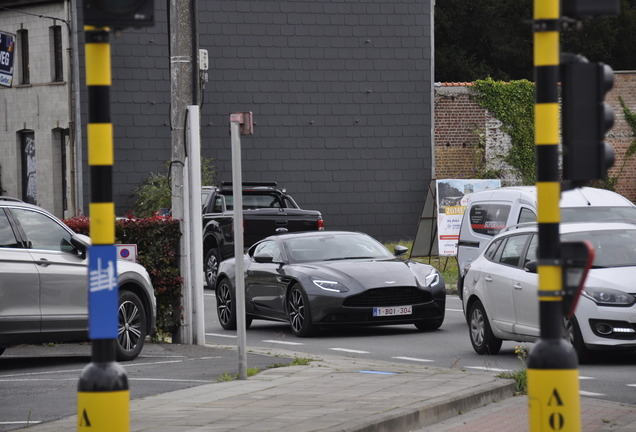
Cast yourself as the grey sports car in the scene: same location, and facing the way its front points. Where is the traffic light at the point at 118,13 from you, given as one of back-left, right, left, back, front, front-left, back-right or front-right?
front-right

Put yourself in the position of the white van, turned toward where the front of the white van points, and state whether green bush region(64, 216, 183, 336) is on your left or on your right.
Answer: on your right

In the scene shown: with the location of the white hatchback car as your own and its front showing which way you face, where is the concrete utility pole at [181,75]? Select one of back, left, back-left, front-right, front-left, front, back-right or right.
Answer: back-right

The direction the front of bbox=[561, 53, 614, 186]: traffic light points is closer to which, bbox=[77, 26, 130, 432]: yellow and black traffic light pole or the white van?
the white van

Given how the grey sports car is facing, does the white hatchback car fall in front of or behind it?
in front

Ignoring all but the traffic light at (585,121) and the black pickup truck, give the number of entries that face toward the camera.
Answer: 0

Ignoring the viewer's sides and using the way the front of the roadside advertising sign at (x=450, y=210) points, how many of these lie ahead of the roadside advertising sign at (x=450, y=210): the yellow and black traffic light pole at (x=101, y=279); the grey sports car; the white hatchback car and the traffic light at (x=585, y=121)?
4

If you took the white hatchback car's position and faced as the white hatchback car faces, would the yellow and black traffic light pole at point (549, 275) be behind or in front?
in front

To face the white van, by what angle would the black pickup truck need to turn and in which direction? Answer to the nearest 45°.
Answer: approximately 180°
